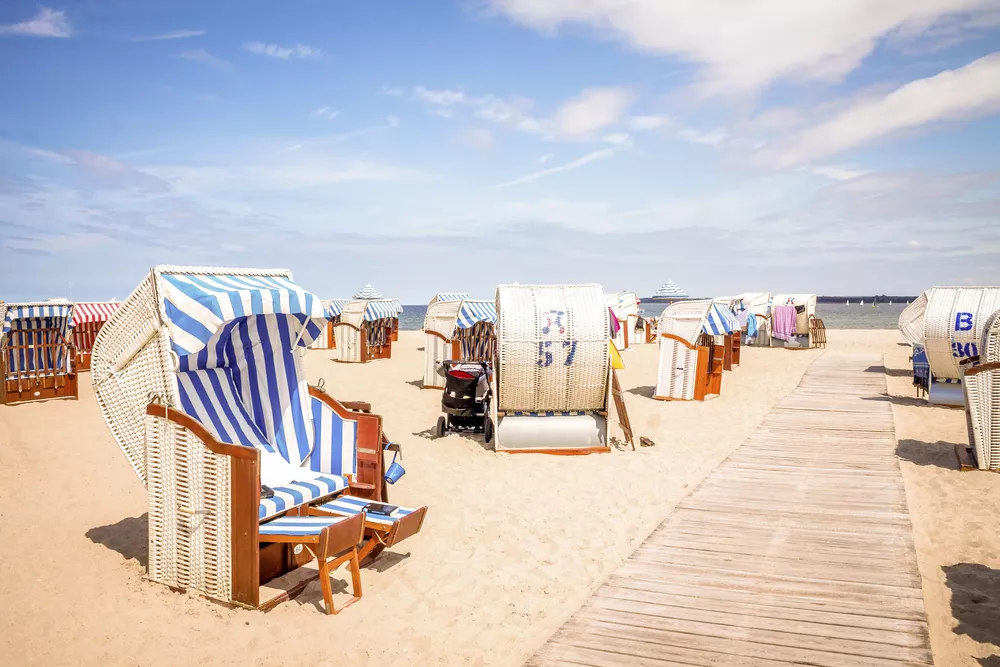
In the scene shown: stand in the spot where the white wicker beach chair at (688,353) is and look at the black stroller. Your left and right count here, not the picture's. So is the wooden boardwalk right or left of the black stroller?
left

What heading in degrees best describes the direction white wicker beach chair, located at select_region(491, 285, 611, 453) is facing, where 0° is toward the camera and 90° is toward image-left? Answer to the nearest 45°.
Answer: approximately 180°

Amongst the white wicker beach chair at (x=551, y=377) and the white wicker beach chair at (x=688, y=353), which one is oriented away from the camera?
the white wicker beach chair at (x=551, y=377)

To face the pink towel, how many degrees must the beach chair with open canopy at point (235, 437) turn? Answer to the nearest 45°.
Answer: approximately 90° to its left

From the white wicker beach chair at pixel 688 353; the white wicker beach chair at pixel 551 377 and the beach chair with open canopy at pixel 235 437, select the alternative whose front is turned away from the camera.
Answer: the white wicker beach chair at pixel 551 377

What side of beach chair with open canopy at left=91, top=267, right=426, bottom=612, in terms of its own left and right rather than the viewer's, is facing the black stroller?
left

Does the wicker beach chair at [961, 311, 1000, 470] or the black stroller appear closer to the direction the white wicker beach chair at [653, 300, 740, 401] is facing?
the wicker beach chair

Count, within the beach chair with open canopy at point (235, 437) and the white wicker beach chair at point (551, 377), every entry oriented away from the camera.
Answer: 1

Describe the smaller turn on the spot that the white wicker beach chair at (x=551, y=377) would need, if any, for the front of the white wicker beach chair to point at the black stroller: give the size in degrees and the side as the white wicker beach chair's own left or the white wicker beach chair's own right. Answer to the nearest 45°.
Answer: approximately 45° to the white wicker beach chair's own left

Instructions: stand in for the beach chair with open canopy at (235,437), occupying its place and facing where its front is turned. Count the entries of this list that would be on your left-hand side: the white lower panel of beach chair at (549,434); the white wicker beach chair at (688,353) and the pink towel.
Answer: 3
